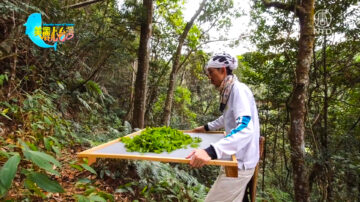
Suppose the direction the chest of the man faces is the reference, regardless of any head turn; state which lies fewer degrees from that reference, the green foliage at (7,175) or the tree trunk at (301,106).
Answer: the green foliage

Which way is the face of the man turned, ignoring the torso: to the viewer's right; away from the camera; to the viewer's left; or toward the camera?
to the viewer's left

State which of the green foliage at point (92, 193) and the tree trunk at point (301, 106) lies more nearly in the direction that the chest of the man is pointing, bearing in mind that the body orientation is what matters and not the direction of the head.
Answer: the green foliage

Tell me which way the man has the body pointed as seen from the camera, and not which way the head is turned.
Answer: to the viewer's left

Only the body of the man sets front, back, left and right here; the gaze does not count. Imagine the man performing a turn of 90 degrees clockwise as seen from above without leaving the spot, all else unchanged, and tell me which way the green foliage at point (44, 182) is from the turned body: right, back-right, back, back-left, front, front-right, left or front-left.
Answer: back-left

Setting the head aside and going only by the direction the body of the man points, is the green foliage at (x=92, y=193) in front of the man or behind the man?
in front
